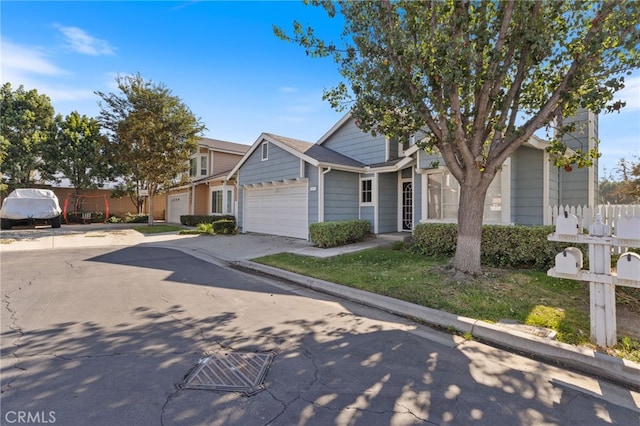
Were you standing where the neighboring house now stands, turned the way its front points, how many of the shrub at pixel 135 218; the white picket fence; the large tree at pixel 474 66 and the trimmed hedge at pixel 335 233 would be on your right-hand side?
1

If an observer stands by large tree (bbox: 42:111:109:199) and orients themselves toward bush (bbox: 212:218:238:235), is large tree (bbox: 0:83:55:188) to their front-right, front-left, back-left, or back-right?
back-right

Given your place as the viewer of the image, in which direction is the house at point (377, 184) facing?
facing the viewer and to the left of the viewer

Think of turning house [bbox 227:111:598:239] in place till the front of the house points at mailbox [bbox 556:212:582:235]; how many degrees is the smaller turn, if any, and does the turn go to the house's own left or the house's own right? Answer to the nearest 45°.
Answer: approximately 45° to the house's own left

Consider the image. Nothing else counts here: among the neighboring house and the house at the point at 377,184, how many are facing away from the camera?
0

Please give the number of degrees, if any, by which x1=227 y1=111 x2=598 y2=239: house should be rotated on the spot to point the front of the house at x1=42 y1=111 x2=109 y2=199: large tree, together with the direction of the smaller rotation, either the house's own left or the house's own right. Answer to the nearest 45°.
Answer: approximately 45° to the house's own right

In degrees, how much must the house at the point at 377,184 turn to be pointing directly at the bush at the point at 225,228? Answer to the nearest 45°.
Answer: approximately 45° to its right

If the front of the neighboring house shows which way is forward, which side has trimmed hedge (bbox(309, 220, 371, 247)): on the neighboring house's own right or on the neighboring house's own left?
on the neighboring house's own left

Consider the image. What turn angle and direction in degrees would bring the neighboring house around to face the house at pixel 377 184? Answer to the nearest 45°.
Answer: approximately 90° to its left

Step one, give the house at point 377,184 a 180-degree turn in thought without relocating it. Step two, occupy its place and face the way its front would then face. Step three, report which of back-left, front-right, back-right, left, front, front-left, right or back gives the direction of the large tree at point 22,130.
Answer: back-left
